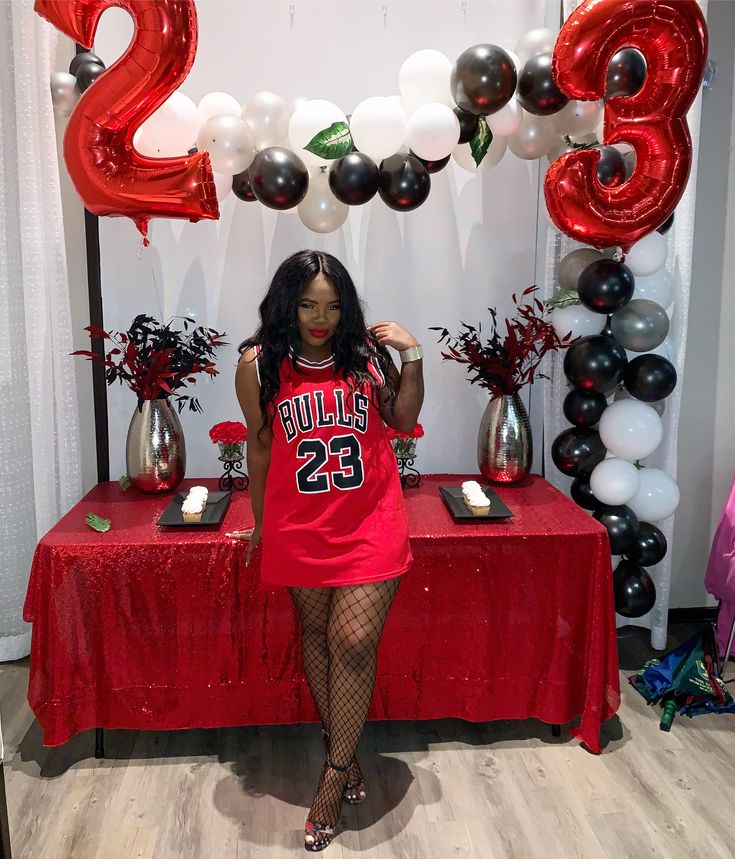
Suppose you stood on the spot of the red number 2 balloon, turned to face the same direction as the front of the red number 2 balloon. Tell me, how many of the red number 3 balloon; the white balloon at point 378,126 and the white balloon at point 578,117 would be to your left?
3

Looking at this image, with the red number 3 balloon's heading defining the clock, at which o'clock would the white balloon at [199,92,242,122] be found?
The white balloon is roughly at 3 o'clock from the red number 3 balloon.

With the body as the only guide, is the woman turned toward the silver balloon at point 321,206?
no

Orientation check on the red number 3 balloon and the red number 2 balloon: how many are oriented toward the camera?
2

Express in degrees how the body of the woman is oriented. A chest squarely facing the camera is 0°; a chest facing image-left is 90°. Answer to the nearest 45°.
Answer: approximately 0°

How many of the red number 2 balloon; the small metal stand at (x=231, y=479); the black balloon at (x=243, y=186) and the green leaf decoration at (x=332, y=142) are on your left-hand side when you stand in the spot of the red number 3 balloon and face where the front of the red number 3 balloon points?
0

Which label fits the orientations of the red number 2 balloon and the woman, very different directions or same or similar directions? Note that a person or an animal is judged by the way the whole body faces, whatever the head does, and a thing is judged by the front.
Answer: same or similar directions

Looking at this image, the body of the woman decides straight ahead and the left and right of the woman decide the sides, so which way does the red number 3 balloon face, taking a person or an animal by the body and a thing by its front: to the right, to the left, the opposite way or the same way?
the same way

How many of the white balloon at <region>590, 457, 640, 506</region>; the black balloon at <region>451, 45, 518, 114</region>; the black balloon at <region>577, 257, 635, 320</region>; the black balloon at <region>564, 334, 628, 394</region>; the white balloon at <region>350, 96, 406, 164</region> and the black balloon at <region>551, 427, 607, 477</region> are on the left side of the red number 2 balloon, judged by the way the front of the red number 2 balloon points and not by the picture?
6

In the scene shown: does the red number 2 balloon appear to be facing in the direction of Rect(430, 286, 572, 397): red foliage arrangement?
no

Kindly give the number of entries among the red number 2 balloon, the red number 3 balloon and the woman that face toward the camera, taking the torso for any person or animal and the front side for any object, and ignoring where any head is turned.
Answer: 3

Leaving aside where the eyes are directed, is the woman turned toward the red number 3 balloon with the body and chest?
no

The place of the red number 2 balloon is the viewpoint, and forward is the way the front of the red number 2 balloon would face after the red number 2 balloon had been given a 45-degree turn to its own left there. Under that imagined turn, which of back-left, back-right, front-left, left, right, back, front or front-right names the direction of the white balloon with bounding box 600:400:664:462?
front-left

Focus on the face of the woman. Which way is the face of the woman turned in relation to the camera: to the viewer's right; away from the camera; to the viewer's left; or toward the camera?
toward the camera

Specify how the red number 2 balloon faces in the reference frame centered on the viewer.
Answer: facing the viewer

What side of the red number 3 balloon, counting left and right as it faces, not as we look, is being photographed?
front
